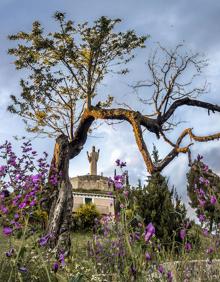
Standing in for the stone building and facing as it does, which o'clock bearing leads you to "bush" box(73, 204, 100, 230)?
The bush is roughly at 12 o'clock from the stone building.

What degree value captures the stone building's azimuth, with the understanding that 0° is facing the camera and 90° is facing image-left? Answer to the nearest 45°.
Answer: approximately 0°

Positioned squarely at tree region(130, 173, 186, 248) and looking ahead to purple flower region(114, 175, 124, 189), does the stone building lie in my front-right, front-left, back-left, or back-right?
back-right

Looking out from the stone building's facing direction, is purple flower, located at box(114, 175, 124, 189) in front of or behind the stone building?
in front

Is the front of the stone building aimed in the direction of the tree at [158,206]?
yes

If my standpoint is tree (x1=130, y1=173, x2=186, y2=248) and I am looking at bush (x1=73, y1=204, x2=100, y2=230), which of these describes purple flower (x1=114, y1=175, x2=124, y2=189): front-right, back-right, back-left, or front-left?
back-left
